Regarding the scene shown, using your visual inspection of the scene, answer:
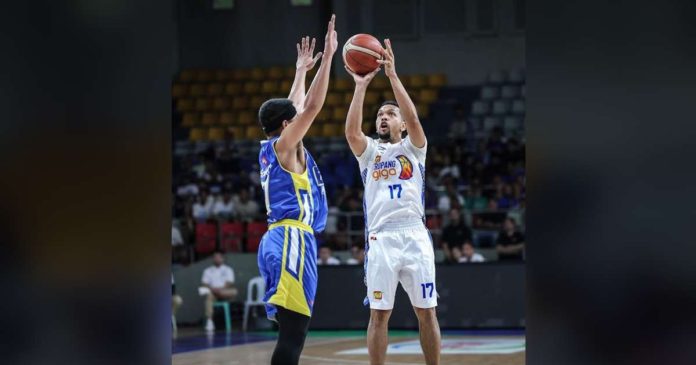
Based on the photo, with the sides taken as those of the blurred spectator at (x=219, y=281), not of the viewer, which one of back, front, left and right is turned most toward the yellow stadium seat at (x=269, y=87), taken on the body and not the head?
back

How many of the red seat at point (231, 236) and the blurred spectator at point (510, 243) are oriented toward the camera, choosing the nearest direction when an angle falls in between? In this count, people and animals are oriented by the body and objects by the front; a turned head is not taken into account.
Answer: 2

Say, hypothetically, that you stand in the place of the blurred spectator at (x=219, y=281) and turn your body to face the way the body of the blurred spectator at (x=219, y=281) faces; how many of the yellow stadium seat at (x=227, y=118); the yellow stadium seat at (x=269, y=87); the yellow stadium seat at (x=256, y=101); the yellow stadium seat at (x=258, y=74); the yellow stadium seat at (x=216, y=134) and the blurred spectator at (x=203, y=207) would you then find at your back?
6

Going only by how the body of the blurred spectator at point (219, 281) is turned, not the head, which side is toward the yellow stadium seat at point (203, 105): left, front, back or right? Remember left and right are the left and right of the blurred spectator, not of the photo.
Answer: back

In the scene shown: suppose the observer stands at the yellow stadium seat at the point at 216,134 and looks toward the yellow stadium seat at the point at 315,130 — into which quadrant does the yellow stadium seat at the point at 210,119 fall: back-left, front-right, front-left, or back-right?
back-left

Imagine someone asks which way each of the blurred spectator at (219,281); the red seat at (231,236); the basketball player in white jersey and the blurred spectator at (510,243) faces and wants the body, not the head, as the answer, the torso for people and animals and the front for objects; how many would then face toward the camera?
4

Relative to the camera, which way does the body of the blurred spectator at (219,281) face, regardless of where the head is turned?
toward the camera

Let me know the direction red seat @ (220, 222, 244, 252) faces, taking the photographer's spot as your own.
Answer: facing the viewer

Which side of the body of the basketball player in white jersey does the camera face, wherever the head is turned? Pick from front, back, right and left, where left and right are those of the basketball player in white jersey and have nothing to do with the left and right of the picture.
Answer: front

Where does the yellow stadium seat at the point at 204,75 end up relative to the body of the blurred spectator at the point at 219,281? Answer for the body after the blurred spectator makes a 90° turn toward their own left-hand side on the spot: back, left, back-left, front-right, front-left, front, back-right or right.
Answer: left

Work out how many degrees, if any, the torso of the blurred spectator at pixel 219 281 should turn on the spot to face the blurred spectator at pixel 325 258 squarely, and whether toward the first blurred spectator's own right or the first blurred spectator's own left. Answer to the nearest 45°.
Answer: approximately 45° to the first blurred spectator's own left

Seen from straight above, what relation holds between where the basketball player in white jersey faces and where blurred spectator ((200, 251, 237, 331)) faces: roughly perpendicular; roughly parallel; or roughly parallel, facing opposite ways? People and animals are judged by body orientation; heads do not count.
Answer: roughly parallel

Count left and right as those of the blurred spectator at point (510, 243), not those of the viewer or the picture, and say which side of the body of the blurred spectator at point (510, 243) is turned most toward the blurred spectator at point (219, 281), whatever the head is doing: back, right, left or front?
right

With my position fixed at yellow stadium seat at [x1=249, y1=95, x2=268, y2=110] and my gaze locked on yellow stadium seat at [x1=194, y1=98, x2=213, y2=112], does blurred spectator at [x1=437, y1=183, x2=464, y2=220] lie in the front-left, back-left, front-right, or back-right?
back-left

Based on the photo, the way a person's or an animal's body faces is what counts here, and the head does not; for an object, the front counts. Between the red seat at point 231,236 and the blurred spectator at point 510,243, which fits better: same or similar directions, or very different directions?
same or similar directions
